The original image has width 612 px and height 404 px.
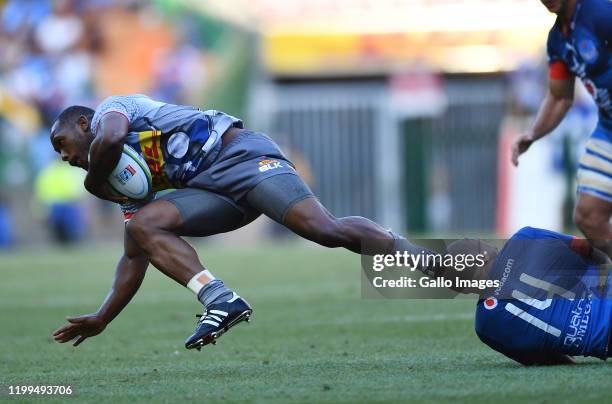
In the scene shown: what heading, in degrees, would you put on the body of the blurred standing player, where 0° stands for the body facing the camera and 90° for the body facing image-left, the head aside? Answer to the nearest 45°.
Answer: approximately 45°

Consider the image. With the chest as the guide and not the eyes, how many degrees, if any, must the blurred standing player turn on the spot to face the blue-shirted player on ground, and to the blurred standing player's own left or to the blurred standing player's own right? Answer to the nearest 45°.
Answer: approximately 45° to the blurred standing player's own left
